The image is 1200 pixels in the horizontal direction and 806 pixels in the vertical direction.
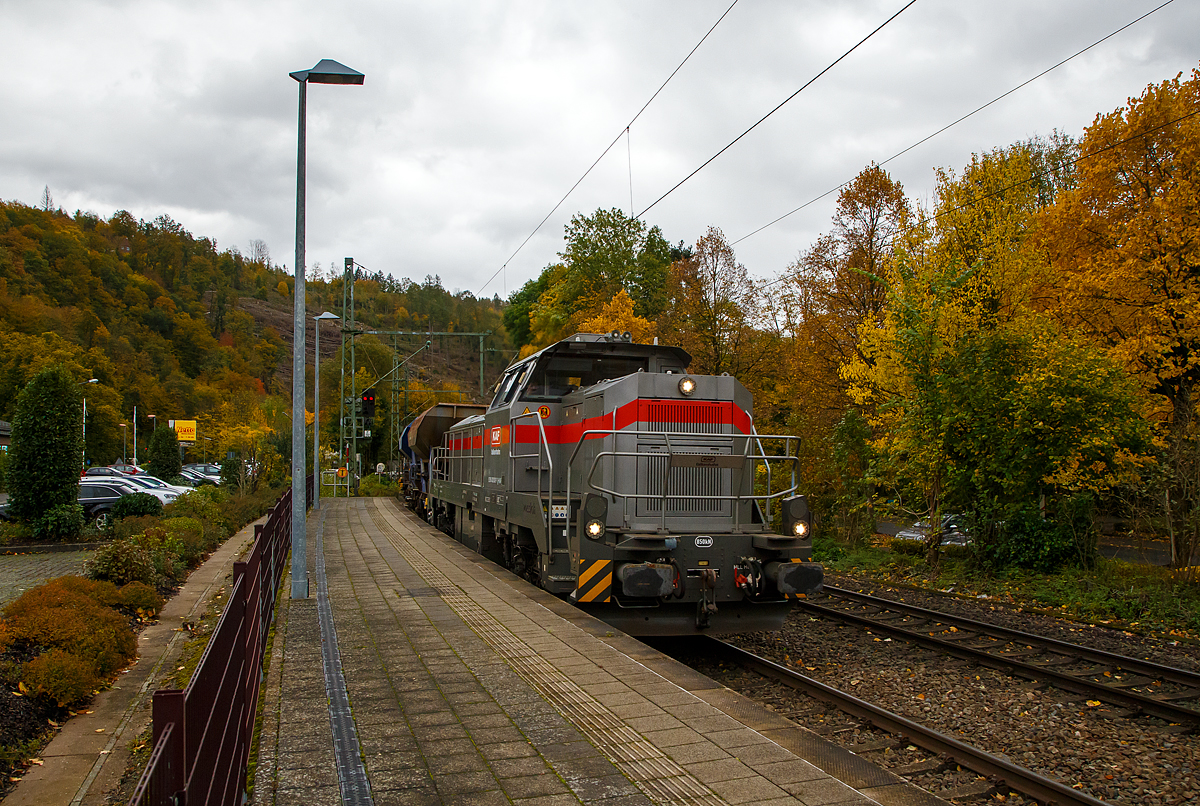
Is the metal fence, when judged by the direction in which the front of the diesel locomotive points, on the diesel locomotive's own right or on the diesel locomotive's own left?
on the diesel locomotive's own right

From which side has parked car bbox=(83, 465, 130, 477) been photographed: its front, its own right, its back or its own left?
right

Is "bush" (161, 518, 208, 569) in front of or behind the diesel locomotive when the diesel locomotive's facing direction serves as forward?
behind

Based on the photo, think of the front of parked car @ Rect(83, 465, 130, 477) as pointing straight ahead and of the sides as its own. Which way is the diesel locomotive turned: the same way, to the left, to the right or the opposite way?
to the right

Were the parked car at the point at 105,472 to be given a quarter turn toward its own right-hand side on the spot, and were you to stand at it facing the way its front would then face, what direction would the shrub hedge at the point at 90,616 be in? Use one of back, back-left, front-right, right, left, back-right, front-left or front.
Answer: front

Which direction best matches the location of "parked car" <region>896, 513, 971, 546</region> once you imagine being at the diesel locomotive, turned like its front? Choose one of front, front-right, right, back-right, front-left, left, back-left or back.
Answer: left

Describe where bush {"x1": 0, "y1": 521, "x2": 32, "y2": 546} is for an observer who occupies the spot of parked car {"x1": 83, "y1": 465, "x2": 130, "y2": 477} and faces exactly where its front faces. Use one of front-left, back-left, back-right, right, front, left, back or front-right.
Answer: right

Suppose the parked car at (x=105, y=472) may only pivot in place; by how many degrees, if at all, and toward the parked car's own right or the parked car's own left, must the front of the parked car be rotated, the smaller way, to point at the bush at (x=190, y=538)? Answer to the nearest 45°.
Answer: approximately 90° to the parked car's own right
